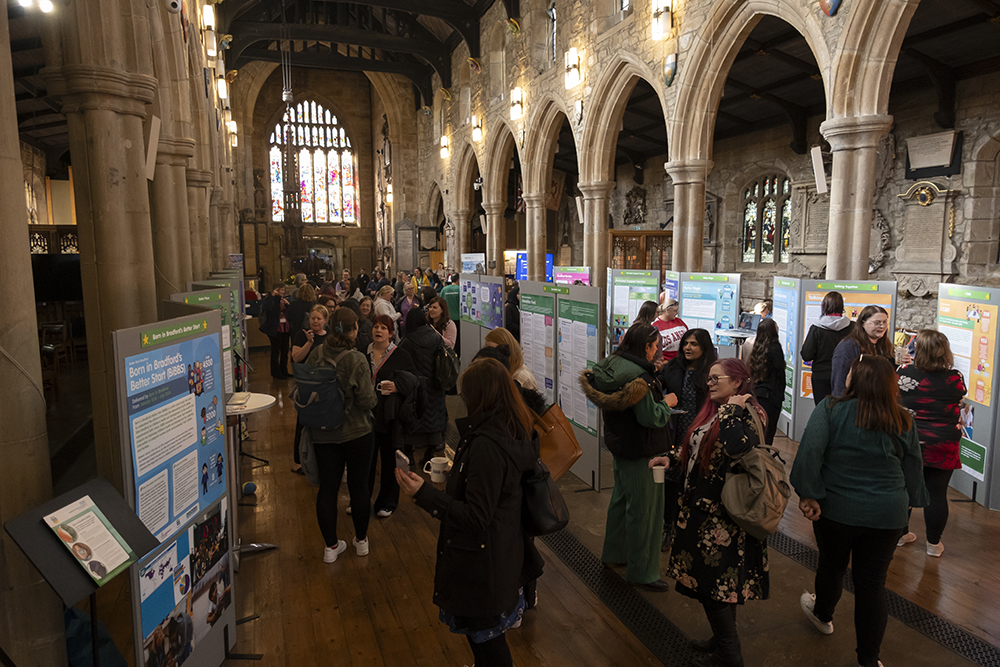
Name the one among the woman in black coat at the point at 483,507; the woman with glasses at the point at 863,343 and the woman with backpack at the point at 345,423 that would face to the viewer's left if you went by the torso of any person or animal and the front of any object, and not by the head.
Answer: the woman in black coat

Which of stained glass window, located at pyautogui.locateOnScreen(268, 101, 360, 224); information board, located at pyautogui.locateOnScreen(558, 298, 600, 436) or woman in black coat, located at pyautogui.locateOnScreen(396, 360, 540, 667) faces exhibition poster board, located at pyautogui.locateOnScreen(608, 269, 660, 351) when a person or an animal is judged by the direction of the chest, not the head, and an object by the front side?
the stained glass window

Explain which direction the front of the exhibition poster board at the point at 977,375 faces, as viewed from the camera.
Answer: facing the viewer and to the left of the viewer

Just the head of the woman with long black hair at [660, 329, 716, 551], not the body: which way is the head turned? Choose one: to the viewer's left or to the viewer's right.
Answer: to the viewer's left

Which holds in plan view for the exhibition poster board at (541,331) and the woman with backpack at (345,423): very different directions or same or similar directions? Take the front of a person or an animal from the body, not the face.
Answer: very different directions

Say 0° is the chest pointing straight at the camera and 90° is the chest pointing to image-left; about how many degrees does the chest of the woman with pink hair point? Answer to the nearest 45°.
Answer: approximately 90°

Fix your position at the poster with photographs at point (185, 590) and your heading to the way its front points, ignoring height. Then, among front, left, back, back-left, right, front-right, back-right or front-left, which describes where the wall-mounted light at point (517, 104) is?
left

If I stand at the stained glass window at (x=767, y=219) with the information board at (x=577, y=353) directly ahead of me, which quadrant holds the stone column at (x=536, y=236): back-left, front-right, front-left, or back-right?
front-right

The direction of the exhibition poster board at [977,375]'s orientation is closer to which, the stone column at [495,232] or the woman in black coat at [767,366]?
the woman in black coat

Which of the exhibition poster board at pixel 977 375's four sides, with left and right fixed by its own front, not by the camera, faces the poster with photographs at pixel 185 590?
front

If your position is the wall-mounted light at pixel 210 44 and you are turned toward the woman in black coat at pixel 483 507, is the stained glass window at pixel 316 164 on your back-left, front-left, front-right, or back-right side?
back-left

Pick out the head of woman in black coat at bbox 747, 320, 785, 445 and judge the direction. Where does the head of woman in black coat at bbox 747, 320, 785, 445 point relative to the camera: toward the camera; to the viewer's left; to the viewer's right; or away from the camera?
away from the camera

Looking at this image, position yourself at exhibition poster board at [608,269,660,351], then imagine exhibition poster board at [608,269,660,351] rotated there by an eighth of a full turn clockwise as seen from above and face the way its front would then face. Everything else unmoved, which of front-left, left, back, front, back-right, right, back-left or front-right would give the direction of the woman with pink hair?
front-left

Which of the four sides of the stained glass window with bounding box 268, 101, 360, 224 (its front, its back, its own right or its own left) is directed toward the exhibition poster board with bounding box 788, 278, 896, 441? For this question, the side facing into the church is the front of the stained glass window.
front

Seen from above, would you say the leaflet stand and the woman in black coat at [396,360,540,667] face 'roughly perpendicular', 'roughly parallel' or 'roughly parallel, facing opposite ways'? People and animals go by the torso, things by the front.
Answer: roughly parallel, facing opposite ways

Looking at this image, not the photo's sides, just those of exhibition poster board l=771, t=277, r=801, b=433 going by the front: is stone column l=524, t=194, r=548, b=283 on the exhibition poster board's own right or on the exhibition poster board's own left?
on the exhibition poster board's own right

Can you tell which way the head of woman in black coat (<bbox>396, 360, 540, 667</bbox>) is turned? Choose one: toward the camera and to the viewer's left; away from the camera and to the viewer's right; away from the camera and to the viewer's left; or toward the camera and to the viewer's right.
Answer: away from the camera and to the viewer's left

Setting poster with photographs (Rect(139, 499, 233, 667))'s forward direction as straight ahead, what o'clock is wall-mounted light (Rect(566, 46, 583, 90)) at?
The wall-mounted light is roughly at 9 o'clock from the poster with photographs.

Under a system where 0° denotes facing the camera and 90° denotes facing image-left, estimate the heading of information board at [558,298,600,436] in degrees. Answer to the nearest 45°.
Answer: approximately 45°
